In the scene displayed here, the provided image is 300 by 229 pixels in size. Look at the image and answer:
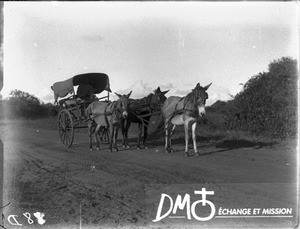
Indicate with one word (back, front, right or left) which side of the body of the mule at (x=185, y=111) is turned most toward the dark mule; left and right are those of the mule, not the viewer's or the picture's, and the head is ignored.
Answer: back

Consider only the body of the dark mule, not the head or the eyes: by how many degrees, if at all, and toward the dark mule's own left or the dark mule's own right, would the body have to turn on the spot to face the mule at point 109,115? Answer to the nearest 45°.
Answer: approximately 135° to the dark mule's own right

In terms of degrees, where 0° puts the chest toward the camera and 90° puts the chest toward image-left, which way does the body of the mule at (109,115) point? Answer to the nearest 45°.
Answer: approximately 315°

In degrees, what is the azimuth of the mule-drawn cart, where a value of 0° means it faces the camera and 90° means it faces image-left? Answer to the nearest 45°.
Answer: approximately 315°
